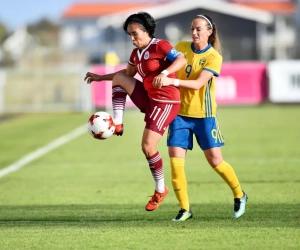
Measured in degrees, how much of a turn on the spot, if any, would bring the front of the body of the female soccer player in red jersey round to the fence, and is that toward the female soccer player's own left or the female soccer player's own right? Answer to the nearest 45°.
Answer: approximately 135° to the female soccer player's own right

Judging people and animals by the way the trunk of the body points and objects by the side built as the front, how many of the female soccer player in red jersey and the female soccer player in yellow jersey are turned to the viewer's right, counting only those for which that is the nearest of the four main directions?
0

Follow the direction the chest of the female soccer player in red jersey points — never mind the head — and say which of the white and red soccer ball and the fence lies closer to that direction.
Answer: the white and red soccer ball

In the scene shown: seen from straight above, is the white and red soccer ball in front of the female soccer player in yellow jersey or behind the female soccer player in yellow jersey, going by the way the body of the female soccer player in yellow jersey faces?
in front

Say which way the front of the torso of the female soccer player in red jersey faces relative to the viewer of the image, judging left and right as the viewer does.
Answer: facing the viewer and to the left of the viewer

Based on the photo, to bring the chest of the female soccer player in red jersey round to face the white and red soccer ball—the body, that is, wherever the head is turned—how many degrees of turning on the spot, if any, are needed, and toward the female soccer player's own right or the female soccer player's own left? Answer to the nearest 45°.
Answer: approximately 45° to the female soccer player's own right

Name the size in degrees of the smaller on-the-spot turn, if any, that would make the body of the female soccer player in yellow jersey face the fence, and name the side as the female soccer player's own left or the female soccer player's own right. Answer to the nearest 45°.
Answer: approximately 135° to the female soccer player's own right

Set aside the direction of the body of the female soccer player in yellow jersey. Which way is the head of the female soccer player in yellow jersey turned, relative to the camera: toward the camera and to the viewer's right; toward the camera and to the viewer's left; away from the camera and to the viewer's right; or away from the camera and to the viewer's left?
toward the camera and to the viewer's left

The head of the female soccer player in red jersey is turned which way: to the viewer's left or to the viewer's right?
to the viewer's left
